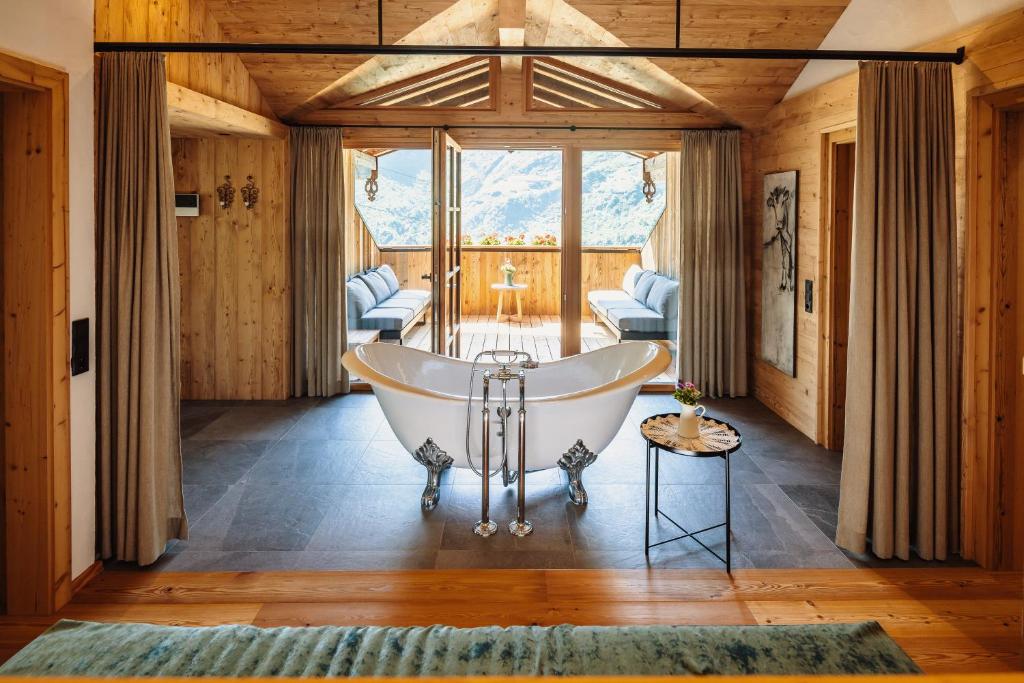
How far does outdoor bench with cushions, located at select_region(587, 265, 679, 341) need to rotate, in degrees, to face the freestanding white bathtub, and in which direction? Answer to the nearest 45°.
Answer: approximately 90° to its left

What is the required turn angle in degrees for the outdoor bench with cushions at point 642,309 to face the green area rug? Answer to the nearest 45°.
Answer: approximately 90° to its left

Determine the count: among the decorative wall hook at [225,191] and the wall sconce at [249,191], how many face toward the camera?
2

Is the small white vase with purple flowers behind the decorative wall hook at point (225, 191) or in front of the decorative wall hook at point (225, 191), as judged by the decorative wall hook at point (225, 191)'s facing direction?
in front

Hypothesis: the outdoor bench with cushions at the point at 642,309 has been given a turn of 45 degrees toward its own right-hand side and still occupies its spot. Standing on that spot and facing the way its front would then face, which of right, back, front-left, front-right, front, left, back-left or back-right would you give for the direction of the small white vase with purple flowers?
back-left

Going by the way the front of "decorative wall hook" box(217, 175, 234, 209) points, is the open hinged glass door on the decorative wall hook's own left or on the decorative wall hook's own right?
on the decorative wall hook's own left

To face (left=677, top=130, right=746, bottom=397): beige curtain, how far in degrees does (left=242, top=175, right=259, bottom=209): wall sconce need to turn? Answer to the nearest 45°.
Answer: approximately 90° to its left

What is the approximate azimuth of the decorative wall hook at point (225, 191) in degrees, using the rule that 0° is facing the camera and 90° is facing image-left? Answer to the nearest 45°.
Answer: approximately 0°

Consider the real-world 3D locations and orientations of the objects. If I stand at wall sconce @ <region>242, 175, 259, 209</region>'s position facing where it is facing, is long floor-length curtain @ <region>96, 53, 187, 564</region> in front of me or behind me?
in front

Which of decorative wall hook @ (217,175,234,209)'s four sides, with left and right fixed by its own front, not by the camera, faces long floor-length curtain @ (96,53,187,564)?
front

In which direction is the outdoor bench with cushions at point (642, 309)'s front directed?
to the viewer's left

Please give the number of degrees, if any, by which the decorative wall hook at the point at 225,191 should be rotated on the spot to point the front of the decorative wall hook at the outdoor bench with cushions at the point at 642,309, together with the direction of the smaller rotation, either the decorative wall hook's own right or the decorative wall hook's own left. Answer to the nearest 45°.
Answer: approximately 90° to the decorative wall hook's own left
